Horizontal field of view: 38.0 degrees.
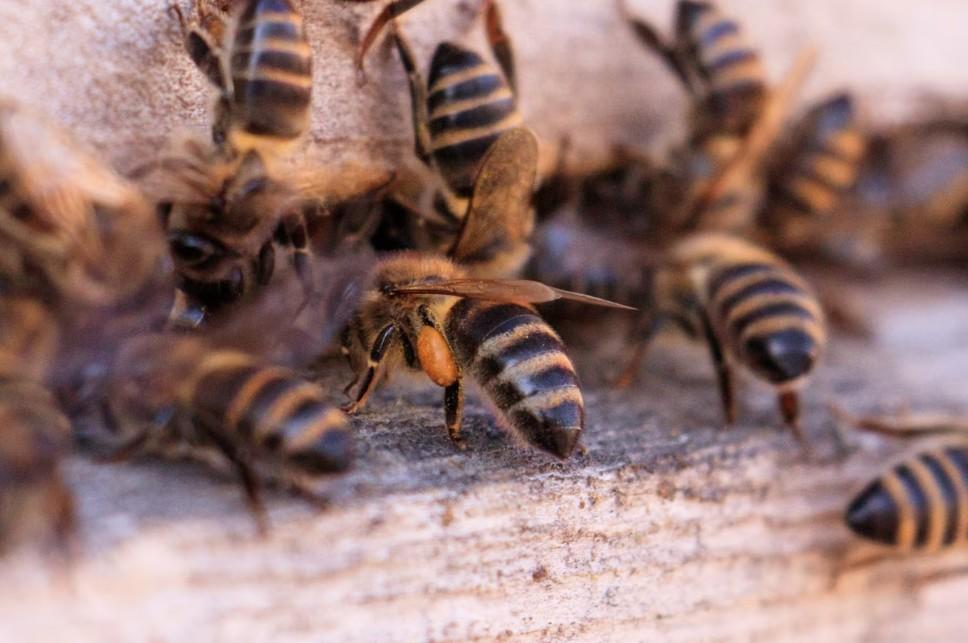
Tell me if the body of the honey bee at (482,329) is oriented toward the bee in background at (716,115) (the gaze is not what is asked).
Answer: no

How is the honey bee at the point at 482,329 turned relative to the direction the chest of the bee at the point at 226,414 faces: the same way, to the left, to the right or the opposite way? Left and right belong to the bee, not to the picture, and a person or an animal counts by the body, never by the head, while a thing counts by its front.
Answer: the same way

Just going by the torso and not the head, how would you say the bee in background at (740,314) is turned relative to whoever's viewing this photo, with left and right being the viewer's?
facing away from the viewer and to the left of the viewer

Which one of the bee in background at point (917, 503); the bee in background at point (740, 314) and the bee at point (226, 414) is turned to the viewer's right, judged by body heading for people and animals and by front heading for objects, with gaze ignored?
the bee in background at point (917, 503)

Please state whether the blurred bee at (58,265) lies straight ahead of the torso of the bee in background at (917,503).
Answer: no

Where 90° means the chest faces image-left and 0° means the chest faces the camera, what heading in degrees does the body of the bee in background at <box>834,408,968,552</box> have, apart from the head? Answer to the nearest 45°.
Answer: approximately 270°

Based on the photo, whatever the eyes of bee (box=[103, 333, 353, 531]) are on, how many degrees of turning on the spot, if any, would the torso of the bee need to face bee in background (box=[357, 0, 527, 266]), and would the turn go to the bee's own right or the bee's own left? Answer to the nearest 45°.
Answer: approximately 135° to the bee's own right

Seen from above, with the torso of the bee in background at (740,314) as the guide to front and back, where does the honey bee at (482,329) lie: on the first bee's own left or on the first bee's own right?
on the first bee's own left

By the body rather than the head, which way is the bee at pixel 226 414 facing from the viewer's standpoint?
to the viewer's left

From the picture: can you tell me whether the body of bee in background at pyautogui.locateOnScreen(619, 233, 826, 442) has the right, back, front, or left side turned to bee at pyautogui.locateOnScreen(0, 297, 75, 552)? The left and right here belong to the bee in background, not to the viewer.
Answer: left

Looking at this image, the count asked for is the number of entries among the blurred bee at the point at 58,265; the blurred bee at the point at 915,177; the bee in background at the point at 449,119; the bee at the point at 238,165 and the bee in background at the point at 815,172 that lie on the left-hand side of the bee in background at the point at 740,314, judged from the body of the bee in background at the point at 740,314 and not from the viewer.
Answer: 3

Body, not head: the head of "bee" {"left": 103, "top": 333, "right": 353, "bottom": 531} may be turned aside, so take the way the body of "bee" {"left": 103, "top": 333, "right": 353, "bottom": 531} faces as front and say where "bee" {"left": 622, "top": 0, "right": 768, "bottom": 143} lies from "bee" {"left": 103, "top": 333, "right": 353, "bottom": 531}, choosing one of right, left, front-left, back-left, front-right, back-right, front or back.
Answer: back-right

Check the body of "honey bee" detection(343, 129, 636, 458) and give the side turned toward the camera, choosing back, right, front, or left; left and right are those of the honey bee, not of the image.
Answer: left
